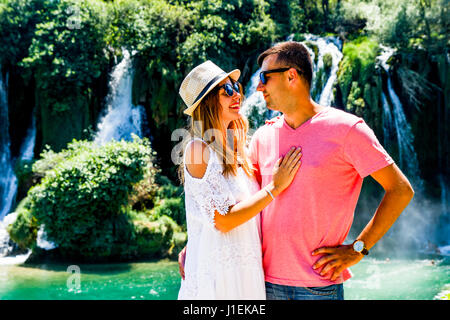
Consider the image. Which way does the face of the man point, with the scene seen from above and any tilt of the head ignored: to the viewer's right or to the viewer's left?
to the viewer's left

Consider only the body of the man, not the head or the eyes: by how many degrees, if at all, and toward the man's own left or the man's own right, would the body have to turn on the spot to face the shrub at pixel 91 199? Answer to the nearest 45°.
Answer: approximately 90° to the man's own right

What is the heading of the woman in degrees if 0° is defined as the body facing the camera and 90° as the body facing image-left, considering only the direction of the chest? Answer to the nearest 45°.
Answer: approximately 315°

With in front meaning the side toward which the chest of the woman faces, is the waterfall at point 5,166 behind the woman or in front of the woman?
behind

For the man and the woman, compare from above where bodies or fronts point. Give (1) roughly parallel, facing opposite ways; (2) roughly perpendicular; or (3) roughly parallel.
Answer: roughly perpendicular

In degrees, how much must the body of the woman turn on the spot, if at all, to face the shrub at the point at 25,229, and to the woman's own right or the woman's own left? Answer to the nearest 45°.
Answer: approximately 180°

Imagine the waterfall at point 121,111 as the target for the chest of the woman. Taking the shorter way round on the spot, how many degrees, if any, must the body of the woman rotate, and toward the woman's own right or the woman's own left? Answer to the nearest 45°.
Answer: approximately 135° to the woman's own left

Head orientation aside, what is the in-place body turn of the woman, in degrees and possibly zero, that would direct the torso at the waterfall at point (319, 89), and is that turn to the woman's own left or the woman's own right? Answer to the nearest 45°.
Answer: approximately 135° to the woman's own left

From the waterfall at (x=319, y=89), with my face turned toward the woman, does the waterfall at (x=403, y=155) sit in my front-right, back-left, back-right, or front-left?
back-left
